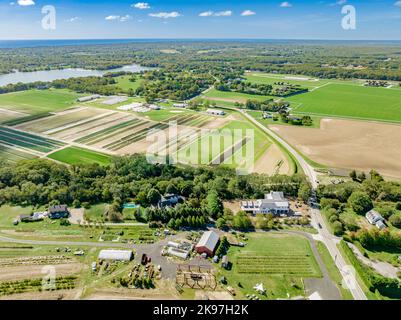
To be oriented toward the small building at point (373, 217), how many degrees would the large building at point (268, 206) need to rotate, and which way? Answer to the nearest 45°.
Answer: approximately 90° to its left

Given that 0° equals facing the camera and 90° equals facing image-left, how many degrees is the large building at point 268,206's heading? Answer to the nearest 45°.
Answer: approximately 0°

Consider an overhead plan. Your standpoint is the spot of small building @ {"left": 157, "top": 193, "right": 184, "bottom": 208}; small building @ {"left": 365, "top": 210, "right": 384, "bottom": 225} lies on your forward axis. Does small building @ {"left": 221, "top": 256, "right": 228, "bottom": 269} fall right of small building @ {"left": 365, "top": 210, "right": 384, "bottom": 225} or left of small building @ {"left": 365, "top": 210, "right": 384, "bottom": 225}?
right

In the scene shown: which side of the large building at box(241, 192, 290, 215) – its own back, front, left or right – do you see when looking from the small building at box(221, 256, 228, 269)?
front

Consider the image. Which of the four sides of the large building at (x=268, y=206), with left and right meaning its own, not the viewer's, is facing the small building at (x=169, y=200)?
right

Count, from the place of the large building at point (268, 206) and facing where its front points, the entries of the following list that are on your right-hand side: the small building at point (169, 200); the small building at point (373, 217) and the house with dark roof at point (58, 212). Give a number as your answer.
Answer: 2

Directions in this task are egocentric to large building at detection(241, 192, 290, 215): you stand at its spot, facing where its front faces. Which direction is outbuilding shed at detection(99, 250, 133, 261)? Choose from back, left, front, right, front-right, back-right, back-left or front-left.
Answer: front-right
